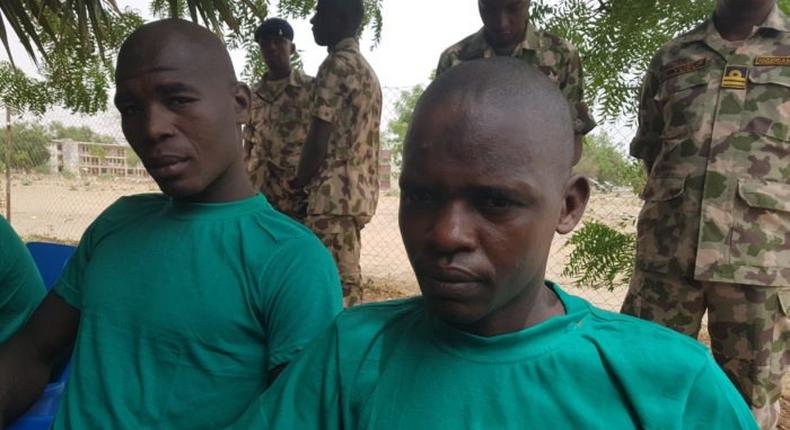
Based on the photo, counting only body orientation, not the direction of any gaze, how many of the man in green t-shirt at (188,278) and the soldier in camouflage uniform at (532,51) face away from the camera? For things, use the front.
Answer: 0

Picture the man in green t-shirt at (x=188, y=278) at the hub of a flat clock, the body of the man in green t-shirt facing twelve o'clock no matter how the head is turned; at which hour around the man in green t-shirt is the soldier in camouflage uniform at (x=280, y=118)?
The soldier in camouflage uniform is roughly at 5 o'clock from the man in green t-shirt.

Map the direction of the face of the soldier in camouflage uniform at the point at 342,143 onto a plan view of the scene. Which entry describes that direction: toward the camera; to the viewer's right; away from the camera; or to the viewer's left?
to the viewer's left

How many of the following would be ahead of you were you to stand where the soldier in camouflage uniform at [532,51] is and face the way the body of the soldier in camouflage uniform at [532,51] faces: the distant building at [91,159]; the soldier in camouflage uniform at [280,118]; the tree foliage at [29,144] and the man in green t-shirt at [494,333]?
1

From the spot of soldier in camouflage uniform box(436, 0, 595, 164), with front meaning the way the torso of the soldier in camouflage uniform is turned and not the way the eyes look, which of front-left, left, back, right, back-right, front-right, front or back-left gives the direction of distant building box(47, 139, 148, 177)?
back-right

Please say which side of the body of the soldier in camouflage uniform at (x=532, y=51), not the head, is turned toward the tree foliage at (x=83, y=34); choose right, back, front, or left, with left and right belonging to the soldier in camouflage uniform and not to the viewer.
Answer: right

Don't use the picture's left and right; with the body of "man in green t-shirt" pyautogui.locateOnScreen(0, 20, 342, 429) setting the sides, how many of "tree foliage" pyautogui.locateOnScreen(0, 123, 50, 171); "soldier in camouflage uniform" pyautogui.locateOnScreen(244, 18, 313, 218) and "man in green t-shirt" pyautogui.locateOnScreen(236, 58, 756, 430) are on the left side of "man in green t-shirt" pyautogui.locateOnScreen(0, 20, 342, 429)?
1

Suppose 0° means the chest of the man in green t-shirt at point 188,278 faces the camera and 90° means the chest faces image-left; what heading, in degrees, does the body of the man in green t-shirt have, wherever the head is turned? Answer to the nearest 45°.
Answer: approximately 45°

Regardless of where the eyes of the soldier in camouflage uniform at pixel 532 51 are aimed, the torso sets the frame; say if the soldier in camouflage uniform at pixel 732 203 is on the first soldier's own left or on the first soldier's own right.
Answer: on the first soldier's own left

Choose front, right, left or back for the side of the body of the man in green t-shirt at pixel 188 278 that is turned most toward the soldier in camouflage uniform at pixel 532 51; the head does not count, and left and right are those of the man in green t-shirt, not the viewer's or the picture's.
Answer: back

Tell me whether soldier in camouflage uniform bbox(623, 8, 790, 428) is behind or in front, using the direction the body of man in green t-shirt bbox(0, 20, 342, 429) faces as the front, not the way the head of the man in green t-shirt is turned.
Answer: behind
